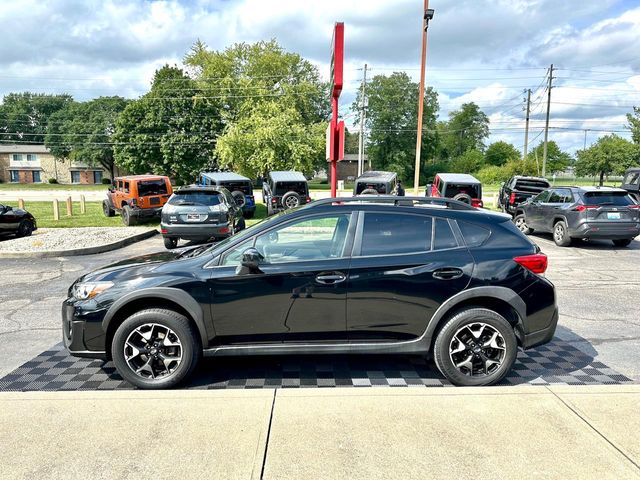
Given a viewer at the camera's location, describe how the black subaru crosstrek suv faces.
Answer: facing to the left of the viewer

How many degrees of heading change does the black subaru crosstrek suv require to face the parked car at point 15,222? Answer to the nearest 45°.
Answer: approximately 45° to its right

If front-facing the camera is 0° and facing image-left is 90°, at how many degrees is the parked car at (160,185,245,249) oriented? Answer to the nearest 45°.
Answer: approximately 180°

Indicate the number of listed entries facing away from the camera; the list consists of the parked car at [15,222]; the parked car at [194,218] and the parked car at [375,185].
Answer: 2

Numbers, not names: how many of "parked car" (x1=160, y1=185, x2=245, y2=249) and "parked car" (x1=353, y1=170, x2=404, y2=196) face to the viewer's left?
0

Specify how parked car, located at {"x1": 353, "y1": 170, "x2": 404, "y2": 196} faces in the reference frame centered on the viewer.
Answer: facing away from the viewer

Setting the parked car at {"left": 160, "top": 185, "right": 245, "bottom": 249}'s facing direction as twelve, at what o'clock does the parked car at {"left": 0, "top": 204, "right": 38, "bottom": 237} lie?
the parked car at {"left": 0, "top": 204, "right": 38, "bottom": 237} is roughly at 10 o'clock from the parked car at {"left": 160, "top": 185, "right": 245, "bottom": 249}.

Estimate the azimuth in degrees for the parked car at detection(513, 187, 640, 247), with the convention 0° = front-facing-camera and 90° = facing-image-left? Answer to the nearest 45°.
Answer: approximately 135°

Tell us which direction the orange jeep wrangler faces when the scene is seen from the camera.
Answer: facing away from the viewer and to the left of the viewer
